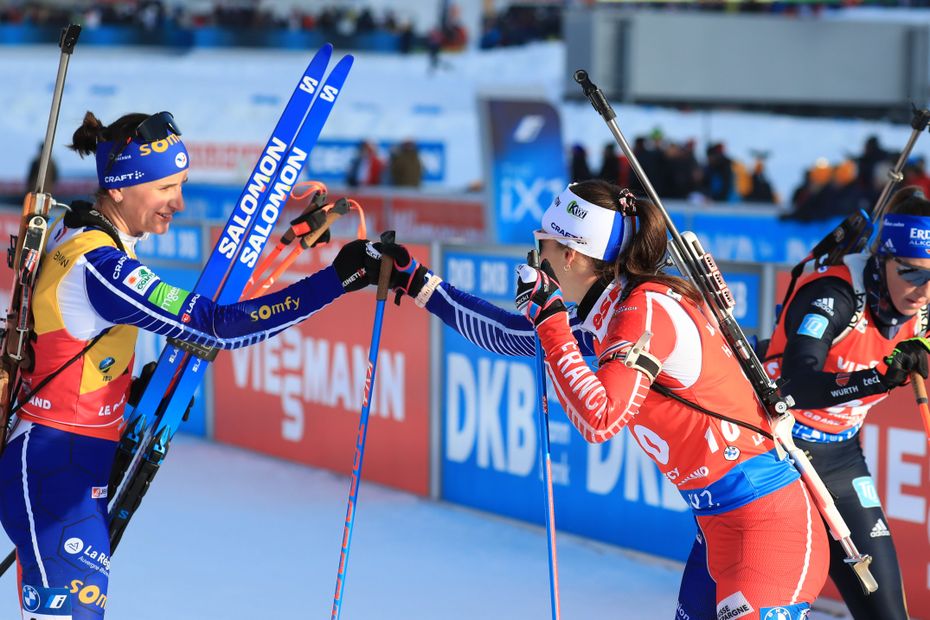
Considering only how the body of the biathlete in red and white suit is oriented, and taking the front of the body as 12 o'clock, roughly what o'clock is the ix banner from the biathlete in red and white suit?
The ix banner is roughly at 3 o'clock from the biathlete in red and white suit.

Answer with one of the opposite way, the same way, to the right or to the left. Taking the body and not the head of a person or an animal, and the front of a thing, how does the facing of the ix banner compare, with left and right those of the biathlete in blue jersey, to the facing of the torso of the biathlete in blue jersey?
to the right

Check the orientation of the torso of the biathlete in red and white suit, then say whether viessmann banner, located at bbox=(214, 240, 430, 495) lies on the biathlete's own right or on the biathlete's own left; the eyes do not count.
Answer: on the biathlete's own right

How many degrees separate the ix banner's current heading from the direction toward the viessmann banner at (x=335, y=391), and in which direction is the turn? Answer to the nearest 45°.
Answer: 0° — it already faces it

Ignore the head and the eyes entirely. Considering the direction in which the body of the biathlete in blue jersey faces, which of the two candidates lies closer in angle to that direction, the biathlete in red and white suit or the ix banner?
the biathlete in red and white suit

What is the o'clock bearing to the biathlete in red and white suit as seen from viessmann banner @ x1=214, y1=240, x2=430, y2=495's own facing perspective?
The biathlete in red and white suit is roughly at 10 o'clock from the viessmann banner.

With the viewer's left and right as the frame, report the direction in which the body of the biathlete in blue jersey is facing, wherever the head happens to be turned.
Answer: facing to the right of the viewer

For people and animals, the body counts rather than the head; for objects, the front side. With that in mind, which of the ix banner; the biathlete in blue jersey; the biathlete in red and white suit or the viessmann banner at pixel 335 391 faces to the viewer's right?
the biathlete in blue jersey
